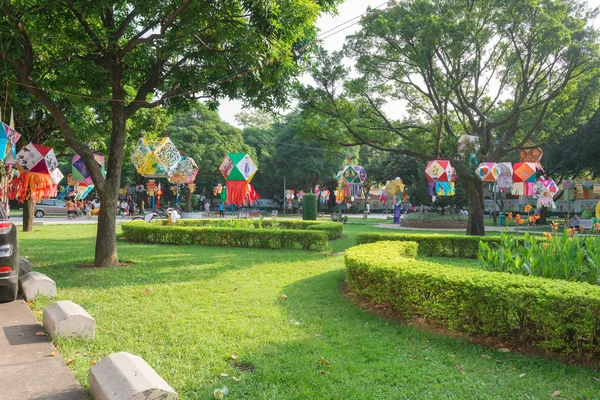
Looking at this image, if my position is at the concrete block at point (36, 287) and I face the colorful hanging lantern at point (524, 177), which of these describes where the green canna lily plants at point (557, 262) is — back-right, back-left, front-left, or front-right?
front-right

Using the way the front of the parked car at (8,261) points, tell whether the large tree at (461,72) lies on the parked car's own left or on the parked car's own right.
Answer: on the parked car's own right

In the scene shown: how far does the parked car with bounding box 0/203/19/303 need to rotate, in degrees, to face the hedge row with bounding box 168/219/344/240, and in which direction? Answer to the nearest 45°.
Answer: approximately 45° to its right

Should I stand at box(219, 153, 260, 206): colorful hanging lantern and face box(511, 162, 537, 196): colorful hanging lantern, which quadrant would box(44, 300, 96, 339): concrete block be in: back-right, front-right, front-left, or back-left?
back-right

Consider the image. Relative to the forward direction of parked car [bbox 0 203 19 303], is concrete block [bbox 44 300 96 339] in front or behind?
behind

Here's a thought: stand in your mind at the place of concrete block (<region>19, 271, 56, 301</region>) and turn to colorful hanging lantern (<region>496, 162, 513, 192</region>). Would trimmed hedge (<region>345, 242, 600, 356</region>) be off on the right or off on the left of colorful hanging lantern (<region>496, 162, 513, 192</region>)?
right

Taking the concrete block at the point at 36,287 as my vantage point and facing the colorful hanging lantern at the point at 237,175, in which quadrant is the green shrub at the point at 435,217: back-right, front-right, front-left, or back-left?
front-right

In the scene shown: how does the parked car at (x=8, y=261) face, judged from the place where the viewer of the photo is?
facing away from the viewer

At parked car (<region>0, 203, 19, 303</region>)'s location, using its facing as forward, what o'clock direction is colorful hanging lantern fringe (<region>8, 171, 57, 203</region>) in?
The colorful hanging lantern fringe is roughly at 12 o'clock from the parked car.

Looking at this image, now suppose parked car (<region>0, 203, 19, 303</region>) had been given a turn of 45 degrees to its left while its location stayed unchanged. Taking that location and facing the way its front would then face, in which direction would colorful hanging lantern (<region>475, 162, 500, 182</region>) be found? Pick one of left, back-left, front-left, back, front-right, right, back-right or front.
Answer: back-right

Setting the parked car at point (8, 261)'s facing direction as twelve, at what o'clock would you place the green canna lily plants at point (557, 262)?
The green canna lily plants is roughly at 4 o'clock from the parked car.

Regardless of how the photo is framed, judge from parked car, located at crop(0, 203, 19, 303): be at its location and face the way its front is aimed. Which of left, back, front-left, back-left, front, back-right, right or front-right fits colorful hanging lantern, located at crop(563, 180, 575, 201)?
right

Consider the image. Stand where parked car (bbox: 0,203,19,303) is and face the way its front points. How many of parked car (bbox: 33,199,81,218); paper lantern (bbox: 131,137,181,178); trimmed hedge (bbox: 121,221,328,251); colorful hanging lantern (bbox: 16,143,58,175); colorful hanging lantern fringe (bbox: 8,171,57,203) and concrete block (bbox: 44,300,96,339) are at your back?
1

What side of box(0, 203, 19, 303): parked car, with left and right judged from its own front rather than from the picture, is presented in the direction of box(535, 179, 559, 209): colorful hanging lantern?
right

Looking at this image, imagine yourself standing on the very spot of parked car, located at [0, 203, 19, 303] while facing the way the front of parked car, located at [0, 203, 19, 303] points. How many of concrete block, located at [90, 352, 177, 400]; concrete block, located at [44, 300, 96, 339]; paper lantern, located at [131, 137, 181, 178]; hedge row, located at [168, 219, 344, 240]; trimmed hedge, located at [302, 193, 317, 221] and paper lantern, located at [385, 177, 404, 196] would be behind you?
2

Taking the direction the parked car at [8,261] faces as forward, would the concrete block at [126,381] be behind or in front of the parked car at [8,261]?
behind

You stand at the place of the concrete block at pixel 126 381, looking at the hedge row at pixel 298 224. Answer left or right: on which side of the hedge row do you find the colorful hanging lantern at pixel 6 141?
left

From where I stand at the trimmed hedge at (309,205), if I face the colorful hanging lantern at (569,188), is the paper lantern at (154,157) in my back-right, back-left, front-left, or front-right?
back-right

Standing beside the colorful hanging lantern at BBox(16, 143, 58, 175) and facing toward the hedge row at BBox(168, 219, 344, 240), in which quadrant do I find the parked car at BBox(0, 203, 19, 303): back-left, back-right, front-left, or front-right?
back-right

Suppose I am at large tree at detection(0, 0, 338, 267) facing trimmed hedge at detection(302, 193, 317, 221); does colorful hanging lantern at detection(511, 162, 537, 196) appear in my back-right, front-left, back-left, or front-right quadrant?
front-right
